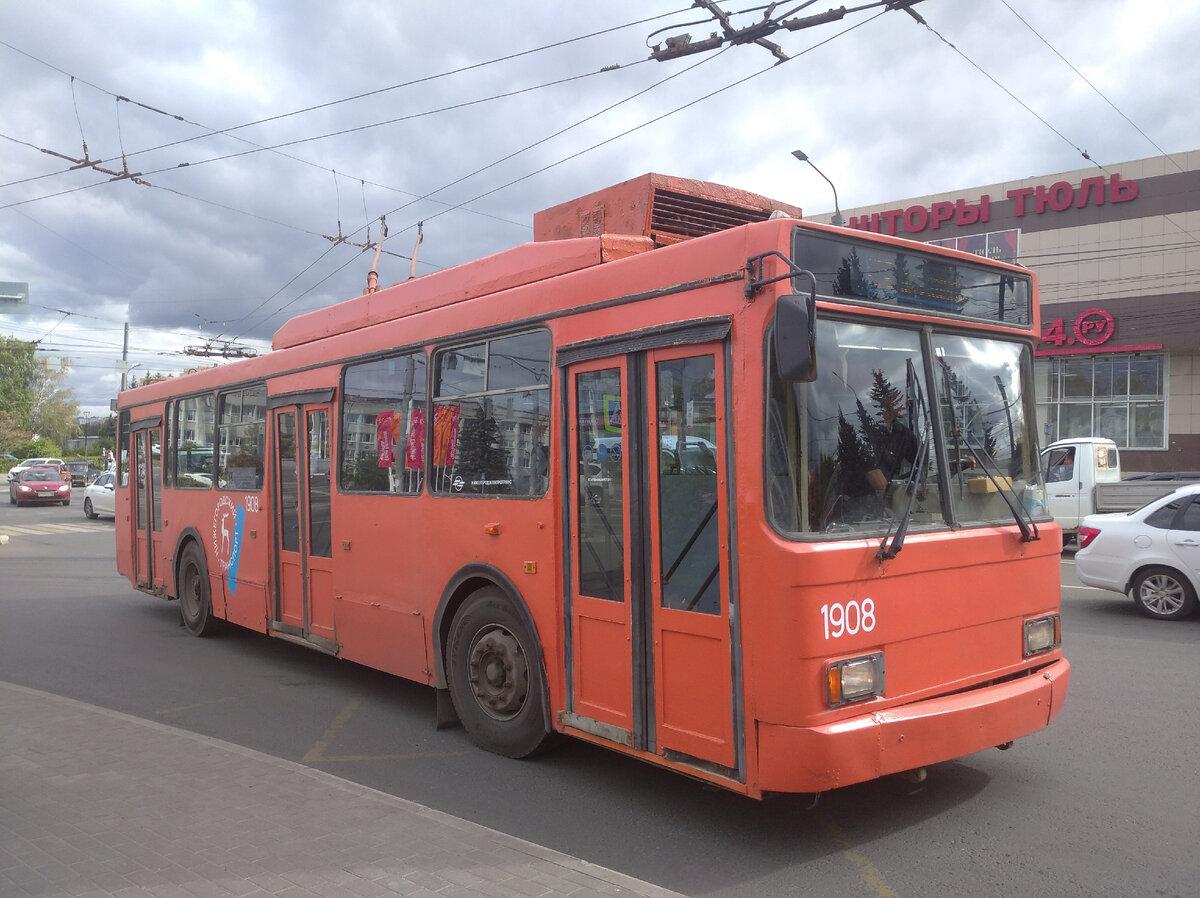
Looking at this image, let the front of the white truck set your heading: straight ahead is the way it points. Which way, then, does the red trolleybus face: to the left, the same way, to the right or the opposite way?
the opposite way

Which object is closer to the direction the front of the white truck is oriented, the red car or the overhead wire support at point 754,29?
the red car

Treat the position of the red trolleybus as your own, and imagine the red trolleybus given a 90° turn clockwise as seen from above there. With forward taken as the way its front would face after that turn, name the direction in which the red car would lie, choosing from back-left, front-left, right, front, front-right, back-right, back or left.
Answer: right

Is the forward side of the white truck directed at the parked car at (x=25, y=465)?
yes

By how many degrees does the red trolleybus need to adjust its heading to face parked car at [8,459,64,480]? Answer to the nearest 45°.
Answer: approximately 180°

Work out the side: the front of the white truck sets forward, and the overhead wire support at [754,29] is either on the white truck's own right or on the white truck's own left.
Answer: on the white truck's own left

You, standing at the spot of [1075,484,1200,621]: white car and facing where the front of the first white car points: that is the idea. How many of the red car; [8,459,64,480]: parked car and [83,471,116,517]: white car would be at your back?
3

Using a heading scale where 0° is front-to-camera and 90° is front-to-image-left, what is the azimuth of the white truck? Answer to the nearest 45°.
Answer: approximately 90°

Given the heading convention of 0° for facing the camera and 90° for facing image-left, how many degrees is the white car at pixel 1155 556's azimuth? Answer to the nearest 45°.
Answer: approximately 270°

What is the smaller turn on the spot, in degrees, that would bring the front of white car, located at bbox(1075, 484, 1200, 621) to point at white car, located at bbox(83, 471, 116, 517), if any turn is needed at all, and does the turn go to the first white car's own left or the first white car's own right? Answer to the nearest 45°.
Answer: approximately 180°

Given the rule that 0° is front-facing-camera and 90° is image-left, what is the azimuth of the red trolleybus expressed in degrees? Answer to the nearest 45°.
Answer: approximately 315°

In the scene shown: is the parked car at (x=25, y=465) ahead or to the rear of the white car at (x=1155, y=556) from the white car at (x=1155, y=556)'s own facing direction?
to the rear

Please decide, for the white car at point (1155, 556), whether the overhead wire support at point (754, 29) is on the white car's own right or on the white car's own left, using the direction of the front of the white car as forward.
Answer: on the white car's own right
